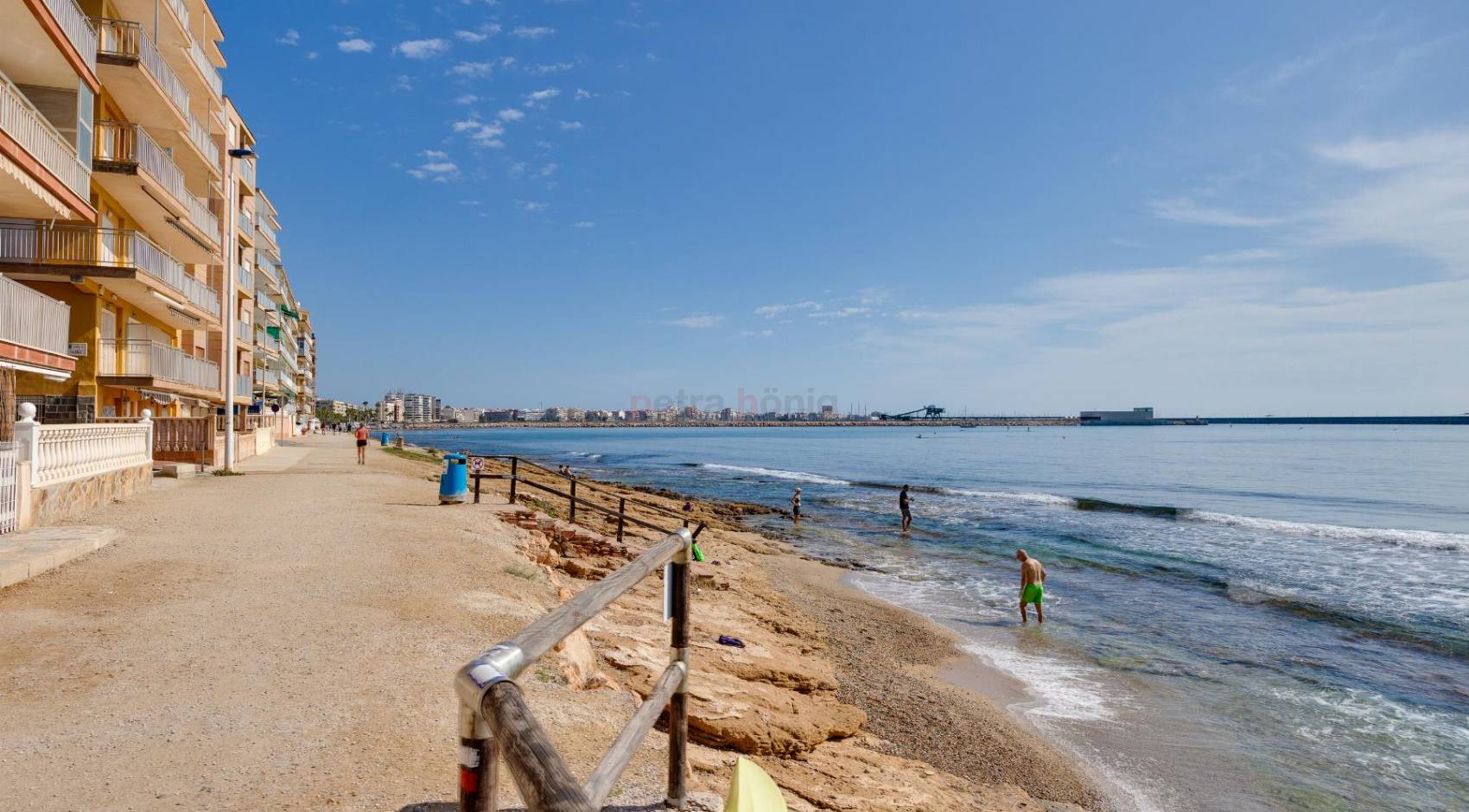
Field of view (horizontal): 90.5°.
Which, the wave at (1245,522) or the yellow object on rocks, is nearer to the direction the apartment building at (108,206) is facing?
the wave

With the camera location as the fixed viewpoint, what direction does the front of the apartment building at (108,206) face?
facing to the right of the viewer

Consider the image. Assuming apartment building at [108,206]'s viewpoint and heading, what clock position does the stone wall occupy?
The stone wall is roughly at 3 o'clock from the apartment building.

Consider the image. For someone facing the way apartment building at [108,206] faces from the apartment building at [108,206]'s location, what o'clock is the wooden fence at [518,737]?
The wooden fence is roughly at 3 o'clock from the apartment building.

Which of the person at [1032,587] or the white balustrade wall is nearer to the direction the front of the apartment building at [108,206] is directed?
the person

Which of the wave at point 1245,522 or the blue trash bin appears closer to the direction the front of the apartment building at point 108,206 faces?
the wave

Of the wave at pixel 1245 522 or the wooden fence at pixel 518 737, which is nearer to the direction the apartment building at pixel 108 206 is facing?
the wave

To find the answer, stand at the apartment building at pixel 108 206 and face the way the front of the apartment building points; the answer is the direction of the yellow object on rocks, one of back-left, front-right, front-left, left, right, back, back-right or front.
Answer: right
